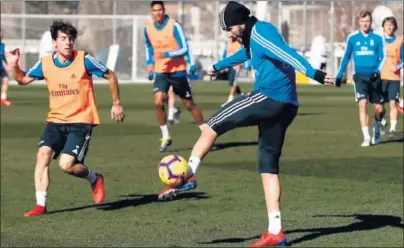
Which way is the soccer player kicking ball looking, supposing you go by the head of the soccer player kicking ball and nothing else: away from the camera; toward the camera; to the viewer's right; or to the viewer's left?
to the viewer's left

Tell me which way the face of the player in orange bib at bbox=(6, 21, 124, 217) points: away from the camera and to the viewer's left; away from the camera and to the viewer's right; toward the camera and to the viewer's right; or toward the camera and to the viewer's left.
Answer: toward the camera and to the viewer's right

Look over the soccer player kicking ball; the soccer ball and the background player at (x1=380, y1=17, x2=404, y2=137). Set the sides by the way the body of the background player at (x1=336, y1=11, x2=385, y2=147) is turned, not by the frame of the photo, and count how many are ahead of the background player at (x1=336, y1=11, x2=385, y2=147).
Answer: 2

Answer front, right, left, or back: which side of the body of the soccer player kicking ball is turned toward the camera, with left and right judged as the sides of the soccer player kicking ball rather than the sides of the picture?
left

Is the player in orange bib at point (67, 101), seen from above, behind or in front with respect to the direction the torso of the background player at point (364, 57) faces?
in front

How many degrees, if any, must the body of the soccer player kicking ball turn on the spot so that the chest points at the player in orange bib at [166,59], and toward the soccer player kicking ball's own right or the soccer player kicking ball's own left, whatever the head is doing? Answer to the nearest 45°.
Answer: approximately 90° to the soccer player kicking ball's own right

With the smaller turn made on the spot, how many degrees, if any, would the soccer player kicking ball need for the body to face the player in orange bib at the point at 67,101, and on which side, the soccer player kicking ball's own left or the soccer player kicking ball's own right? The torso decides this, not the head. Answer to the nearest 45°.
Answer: approximately 45° to the soccer player kicking ball's own right

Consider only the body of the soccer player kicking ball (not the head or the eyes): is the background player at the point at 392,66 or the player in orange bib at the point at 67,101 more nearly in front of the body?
the player in orange bib

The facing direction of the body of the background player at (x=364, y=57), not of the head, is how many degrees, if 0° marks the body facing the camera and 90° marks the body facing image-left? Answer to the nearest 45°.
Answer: approximately 0°

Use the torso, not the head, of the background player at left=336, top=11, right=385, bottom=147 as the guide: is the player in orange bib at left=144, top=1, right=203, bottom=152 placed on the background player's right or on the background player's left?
on the background player's right

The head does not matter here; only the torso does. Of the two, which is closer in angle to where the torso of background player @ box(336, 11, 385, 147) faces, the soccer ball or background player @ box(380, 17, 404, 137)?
the soccer ball
